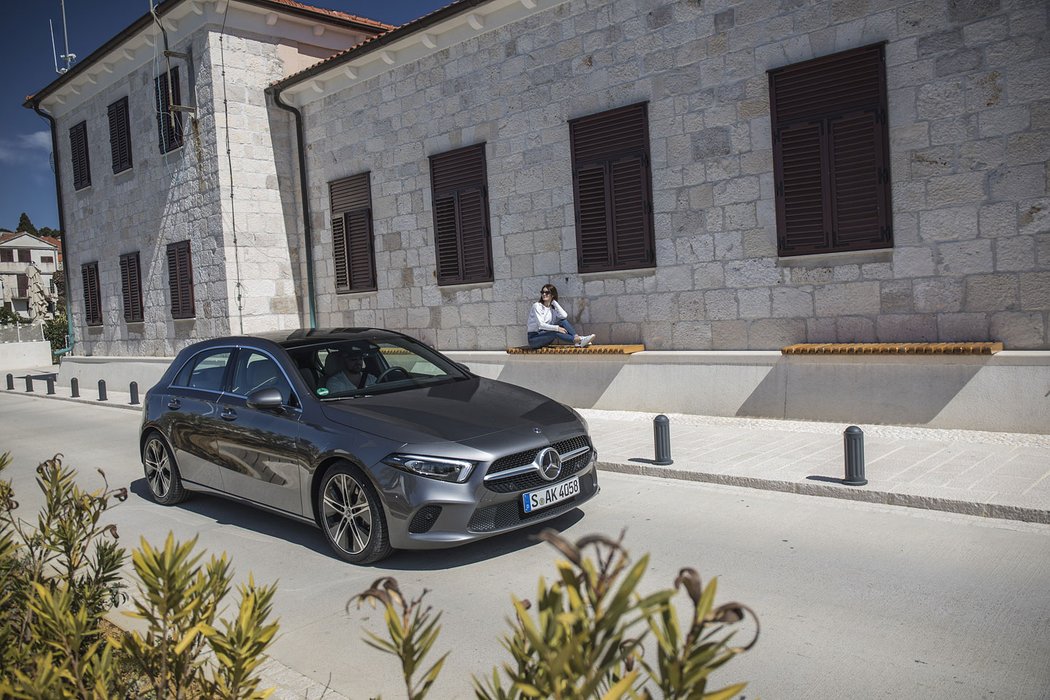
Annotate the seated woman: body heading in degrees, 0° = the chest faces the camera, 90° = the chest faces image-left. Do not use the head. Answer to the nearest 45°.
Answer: approximately 315°

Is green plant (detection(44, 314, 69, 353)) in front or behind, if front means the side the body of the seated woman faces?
behind

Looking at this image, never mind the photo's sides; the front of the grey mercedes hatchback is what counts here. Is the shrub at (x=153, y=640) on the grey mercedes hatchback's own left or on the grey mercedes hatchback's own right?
on the grey mercedes hatchback's own right

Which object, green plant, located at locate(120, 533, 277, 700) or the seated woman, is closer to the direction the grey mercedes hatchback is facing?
the green plant

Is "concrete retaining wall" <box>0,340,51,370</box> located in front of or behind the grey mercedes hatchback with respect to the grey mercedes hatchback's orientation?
behind

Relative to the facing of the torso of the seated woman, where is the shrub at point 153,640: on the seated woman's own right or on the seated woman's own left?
on the seated woman's own right

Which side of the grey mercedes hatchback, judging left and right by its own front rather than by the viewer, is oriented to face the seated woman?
left

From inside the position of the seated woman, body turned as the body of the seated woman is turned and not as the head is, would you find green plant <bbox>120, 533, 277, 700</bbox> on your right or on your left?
on your right

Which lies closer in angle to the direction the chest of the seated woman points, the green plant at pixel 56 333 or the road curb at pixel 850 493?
the road curb
